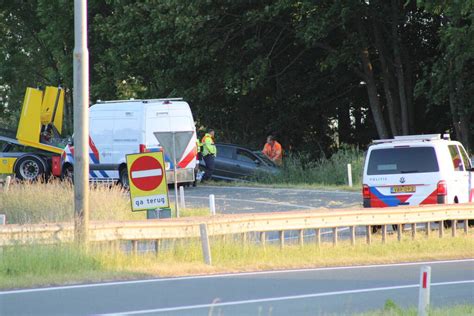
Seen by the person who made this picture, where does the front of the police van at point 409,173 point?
facing away from the viewer and to the right of the viewer

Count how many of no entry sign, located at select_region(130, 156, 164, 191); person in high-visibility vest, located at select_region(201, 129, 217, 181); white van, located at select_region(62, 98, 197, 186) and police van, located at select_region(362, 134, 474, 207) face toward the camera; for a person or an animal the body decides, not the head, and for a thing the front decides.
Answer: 1

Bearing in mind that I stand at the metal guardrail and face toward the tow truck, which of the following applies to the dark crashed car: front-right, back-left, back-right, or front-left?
front-right

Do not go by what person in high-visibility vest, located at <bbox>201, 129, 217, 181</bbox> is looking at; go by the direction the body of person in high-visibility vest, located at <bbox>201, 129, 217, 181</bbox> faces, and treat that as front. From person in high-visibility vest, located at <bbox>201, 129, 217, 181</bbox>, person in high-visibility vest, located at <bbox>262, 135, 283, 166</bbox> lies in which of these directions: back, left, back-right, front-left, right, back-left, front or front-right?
front-left

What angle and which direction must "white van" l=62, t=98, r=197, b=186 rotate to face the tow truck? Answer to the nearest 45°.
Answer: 0° — it already faces it

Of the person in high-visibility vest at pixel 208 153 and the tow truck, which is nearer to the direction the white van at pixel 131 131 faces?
the tow truck

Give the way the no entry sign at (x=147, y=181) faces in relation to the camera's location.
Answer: facing the viewer
